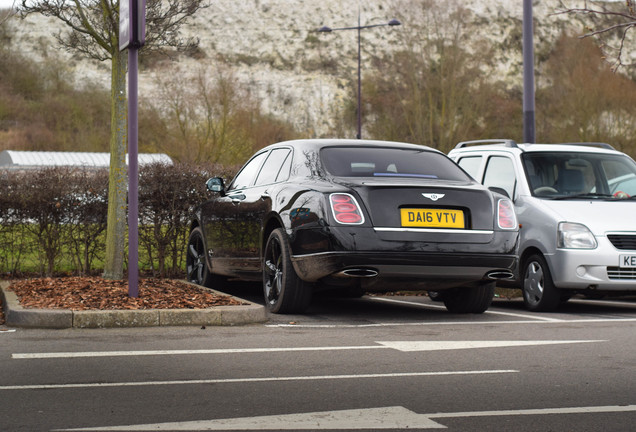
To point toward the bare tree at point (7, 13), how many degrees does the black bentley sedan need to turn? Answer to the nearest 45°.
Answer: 0° — it already faces it

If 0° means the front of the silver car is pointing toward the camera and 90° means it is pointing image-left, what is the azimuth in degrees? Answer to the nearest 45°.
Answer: approximately 315°

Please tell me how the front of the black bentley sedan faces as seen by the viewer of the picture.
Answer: facing away from the viewer and to the left of the viewer

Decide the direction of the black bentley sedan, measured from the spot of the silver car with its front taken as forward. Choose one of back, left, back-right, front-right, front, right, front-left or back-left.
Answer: right

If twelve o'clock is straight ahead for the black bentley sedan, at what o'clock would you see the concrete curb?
The concrete curb is roughly at 8 o'clock from the black bentley sedan.

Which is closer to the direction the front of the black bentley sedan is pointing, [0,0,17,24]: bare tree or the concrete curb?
the bare tree

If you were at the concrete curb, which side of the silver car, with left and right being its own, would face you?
right

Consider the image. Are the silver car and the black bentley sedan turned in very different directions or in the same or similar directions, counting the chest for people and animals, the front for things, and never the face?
very different directions

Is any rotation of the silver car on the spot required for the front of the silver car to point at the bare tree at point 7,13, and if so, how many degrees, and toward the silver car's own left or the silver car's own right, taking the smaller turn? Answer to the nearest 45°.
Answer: approximately 135° to the silver car's own right

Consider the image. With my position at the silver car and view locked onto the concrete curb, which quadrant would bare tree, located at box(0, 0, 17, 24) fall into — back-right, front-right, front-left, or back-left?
front-right

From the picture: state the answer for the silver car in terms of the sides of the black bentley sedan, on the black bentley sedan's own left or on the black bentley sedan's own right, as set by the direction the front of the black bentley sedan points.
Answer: on the black bentley sedan's own right
